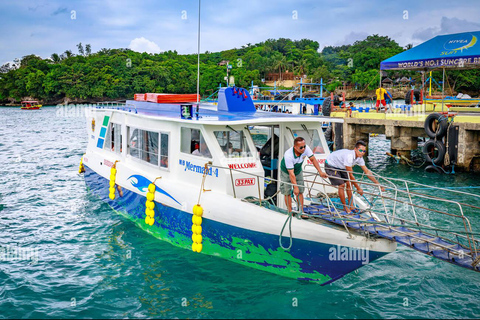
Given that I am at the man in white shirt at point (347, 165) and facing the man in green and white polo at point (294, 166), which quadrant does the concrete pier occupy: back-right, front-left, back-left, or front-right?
back-right

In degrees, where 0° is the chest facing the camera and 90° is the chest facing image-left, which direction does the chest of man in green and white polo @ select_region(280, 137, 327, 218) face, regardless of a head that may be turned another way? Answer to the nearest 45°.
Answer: approximately 315°

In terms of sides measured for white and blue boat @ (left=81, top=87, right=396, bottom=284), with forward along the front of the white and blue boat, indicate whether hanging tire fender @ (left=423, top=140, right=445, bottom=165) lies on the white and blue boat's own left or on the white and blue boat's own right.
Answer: on the white and blue boat's own left

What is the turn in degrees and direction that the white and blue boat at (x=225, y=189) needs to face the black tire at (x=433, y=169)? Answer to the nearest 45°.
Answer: approximately 90° to its left
